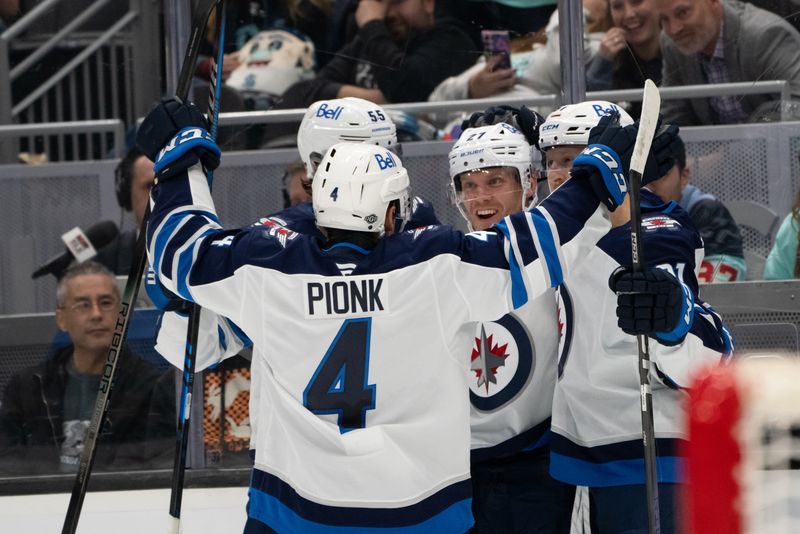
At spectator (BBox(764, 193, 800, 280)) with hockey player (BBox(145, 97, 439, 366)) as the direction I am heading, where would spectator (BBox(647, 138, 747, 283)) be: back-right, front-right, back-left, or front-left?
front-right

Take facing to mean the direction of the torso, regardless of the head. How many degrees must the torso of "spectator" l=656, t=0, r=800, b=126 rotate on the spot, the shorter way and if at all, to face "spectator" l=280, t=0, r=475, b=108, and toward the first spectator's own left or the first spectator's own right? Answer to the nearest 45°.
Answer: approximately 45° to the first spectator's own right

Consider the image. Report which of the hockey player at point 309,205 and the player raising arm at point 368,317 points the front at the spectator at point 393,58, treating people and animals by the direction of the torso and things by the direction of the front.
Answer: the player raising arm

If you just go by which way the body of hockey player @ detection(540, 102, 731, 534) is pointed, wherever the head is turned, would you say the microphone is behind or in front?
in front

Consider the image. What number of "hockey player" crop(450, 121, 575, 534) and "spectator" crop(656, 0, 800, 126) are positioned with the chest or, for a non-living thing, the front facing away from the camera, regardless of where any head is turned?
0

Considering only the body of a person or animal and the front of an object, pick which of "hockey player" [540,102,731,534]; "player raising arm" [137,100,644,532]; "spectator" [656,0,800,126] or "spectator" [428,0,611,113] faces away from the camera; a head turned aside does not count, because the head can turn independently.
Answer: the player raising arm

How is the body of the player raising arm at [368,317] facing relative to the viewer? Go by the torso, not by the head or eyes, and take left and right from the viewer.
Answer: facing away from the viewer

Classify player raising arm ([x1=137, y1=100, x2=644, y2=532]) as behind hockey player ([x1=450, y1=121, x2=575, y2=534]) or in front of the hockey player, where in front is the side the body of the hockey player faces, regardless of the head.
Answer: in front

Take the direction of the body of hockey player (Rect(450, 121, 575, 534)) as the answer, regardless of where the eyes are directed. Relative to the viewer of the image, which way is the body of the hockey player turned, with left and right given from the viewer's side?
facing the viewer and to the left of the viewer

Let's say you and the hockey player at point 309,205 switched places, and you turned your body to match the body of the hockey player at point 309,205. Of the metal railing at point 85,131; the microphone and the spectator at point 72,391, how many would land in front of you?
0

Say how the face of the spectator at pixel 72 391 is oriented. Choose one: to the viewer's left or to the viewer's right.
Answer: to the viewer's right

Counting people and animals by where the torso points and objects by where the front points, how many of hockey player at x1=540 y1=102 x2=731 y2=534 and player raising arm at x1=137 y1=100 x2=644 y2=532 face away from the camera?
1

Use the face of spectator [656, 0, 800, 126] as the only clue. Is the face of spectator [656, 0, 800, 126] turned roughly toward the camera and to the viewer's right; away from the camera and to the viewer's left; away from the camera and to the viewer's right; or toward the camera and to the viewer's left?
toward the camera and to the viewer's left

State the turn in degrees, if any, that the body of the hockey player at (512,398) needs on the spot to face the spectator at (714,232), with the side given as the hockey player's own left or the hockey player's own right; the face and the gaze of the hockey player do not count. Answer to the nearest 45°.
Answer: approximately 180°

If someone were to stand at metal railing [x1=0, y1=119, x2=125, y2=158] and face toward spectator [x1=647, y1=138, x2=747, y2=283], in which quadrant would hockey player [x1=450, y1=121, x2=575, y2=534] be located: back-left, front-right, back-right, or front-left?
front-right

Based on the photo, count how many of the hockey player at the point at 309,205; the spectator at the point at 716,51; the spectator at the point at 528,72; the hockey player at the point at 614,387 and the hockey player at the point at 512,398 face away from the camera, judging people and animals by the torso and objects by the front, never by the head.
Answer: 0

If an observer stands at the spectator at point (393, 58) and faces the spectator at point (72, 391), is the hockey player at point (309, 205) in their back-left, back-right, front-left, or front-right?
front-left

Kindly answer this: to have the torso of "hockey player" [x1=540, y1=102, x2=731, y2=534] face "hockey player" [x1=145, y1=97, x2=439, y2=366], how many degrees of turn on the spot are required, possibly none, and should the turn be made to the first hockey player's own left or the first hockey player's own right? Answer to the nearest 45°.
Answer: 0° — they already face them
